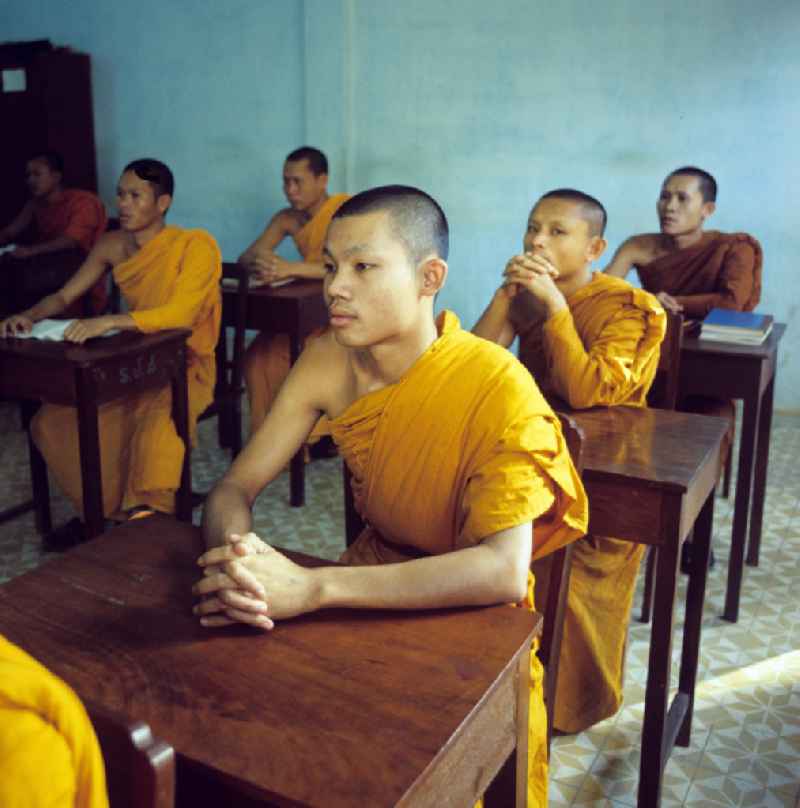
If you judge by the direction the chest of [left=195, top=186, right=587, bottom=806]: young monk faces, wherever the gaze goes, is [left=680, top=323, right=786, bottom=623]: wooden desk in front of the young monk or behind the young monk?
behind

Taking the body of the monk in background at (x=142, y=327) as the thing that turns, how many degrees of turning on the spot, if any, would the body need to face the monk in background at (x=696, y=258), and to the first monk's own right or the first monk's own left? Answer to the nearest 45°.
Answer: approximately 135° to the first monk's own left

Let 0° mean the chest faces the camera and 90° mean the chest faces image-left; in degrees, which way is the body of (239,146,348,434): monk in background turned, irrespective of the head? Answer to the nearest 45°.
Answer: approximately 45°

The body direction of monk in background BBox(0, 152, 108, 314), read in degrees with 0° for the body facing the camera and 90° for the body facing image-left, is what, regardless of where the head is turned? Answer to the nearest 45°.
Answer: approximately 45°

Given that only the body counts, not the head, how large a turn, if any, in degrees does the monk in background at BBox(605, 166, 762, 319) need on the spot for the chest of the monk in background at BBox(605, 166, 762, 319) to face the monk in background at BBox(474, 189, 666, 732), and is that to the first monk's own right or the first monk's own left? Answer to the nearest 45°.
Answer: approximately 45° to the first monk's own left

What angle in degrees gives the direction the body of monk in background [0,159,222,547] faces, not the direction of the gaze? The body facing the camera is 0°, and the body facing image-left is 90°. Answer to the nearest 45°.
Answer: approximately 45°

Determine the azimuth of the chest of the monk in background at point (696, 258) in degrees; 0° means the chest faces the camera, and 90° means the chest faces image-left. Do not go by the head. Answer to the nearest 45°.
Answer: approximately 45°

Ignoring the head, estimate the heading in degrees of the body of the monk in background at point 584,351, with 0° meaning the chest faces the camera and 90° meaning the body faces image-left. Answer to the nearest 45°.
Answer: approximately 45°

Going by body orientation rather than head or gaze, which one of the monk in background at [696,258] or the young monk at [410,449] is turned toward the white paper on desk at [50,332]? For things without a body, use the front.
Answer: the monk in background
